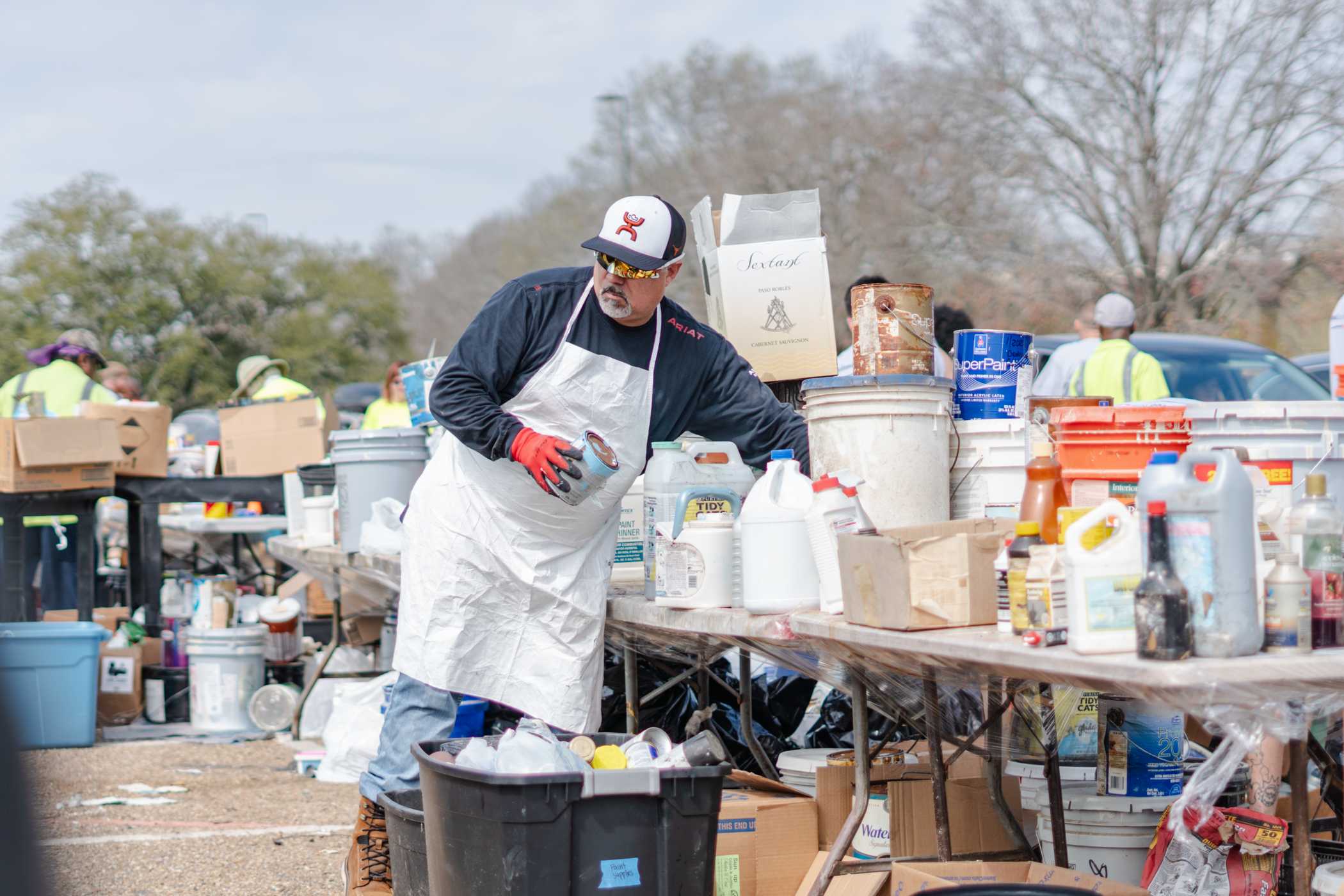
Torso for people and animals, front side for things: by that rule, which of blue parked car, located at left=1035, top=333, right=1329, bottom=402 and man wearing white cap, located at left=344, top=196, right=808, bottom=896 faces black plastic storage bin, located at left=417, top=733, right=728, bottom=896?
the man wearing white cap

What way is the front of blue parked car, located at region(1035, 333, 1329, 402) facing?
to the viewer's right

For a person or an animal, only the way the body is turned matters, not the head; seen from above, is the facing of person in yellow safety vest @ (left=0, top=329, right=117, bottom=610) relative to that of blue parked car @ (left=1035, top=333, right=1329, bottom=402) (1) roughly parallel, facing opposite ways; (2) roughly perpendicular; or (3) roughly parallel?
roughly perpendicular

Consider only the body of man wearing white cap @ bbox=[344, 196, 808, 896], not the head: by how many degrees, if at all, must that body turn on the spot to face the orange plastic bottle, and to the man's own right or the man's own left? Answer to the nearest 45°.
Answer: approximately 45° to the man's own left

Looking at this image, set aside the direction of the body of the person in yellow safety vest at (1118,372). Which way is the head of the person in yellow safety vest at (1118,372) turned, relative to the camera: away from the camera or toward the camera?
away from the camera

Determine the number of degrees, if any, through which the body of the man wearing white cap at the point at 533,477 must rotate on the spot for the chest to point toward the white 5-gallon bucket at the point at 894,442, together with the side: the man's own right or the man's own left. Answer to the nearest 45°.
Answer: approximately 45° to the man's own left

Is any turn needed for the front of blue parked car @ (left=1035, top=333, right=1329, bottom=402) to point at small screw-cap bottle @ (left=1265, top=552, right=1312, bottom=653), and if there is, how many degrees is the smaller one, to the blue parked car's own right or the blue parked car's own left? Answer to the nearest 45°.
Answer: approximately 90° to the blue parked car's own right

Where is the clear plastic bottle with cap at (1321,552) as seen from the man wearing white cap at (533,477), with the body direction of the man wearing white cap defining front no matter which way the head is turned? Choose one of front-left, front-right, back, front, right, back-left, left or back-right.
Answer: front-left
